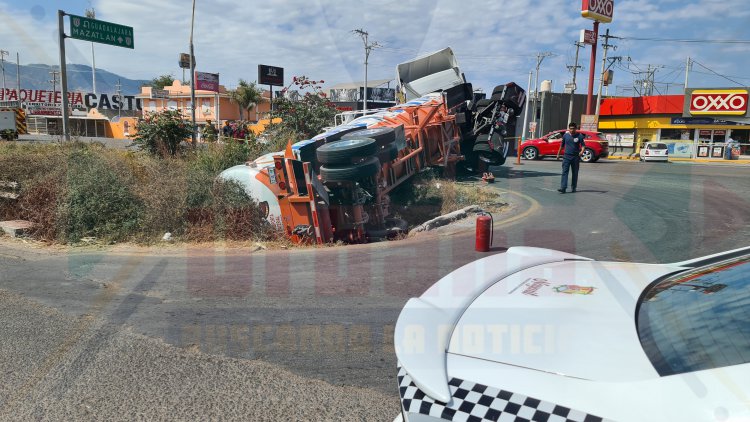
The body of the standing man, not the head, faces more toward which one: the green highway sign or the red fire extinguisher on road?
the red fire extinguisher on road

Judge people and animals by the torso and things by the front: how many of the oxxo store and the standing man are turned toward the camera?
2

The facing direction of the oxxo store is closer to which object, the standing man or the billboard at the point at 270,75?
the standing man

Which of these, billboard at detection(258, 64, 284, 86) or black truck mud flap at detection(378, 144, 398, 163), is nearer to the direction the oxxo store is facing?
the black truck mud flap

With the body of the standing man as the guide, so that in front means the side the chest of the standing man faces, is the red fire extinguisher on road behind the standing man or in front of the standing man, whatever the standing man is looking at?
in front

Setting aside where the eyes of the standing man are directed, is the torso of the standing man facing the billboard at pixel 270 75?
no

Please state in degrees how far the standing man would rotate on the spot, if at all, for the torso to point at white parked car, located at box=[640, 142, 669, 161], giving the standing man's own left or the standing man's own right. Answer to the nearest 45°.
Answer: approximately 180°

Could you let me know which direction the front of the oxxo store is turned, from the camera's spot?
facing the viewer

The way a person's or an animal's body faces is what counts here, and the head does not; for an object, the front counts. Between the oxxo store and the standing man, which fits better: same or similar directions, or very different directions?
same or similar directions

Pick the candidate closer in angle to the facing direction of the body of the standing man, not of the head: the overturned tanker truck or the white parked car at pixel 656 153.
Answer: the overturned tanker truck

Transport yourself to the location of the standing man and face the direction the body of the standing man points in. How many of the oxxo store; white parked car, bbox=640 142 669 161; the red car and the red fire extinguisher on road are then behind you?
3

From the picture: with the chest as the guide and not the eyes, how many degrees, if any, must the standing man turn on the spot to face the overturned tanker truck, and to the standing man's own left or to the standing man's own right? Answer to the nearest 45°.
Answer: approximately 45° to the standing man's own right

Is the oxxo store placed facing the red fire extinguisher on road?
yes

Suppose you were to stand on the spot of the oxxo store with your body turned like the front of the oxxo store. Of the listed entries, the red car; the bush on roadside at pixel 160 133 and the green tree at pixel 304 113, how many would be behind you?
0
